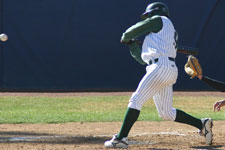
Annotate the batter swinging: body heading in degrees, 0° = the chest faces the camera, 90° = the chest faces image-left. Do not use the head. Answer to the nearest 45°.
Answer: approximately 90°
